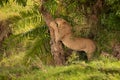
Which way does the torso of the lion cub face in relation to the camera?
to the viewer's left
